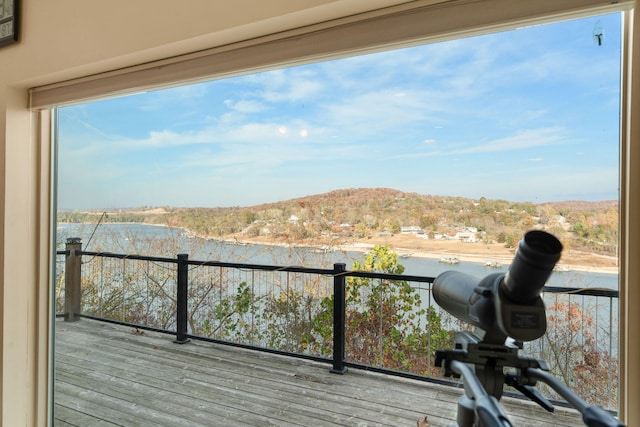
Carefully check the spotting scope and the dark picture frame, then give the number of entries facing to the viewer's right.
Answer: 0

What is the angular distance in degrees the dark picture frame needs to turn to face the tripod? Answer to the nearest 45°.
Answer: approximately 45° to its left

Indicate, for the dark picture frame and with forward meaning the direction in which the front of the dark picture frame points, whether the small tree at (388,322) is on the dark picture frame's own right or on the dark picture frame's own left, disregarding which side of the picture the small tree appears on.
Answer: on the dark picture frame's own left

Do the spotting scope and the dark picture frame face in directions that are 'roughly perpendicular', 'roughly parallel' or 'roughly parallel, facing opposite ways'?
roughly parallel, facing opposite ways

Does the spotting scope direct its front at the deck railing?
yes

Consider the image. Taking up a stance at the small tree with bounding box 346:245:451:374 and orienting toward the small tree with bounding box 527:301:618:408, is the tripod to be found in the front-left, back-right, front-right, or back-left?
front-right

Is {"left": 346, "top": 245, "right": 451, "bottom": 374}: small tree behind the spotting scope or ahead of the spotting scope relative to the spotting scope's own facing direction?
ahead

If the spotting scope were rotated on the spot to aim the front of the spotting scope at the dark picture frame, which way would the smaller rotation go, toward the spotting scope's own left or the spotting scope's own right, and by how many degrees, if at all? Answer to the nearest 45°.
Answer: approximately 45° to the spotting scope's own left

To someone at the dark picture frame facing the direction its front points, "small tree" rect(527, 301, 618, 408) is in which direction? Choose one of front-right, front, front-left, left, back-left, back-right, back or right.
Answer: left

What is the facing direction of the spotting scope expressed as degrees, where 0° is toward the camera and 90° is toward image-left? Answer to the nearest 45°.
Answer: approximately 135°

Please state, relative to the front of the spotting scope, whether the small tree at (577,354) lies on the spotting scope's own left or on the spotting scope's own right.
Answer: on the spotting scope's own right

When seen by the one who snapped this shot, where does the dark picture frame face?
facing the viewer and to the left of the viewer
